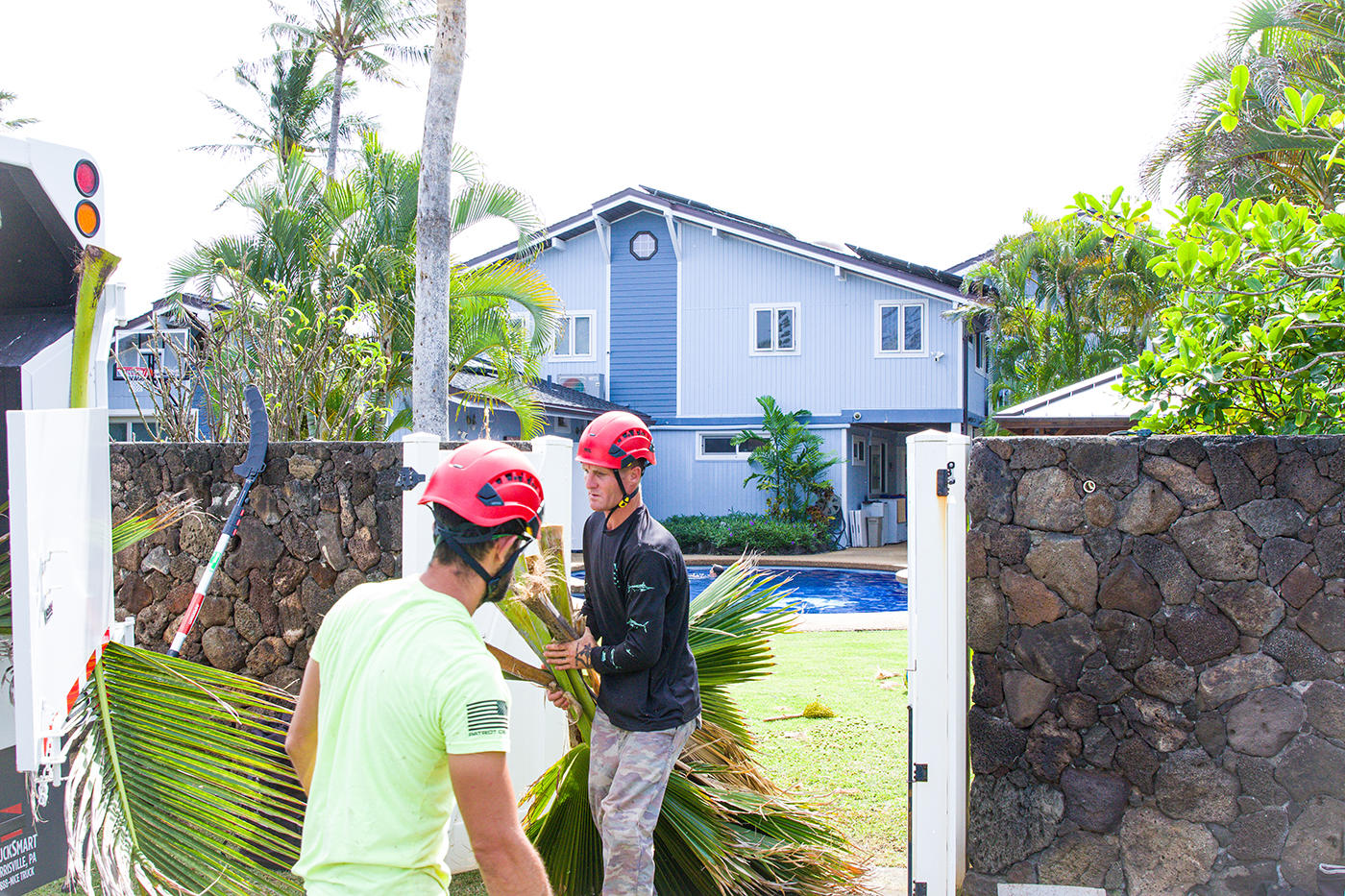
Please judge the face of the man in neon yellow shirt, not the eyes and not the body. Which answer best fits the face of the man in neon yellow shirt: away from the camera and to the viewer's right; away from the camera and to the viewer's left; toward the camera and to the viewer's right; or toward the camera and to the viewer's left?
away from the camera and to the viewer's right

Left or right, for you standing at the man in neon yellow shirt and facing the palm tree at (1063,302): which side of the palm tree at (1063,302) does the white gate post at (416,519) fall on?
left

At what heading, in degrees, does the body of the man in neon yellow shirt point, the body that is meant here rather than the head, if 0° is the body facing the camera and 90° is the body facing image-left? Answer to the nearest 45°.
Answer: approximately 225°

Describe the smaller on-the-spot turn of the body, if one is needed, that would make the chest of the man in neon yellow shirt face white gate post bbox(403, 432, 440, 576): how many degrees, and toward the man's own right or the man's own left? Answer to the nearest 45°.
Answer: approximately 45° to the man's own left

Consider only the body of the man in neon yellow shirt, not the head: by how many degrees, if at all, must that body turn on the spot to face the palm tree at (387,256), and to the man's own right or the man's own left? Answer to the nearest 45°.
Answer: approximately 45° to the man's own left

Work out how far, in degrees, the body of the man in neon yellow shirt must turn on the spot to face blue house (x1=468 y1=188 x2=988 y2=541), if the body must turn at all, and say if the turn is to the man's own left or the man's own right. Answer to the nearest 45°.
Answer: approximately 45° to the man's own left
